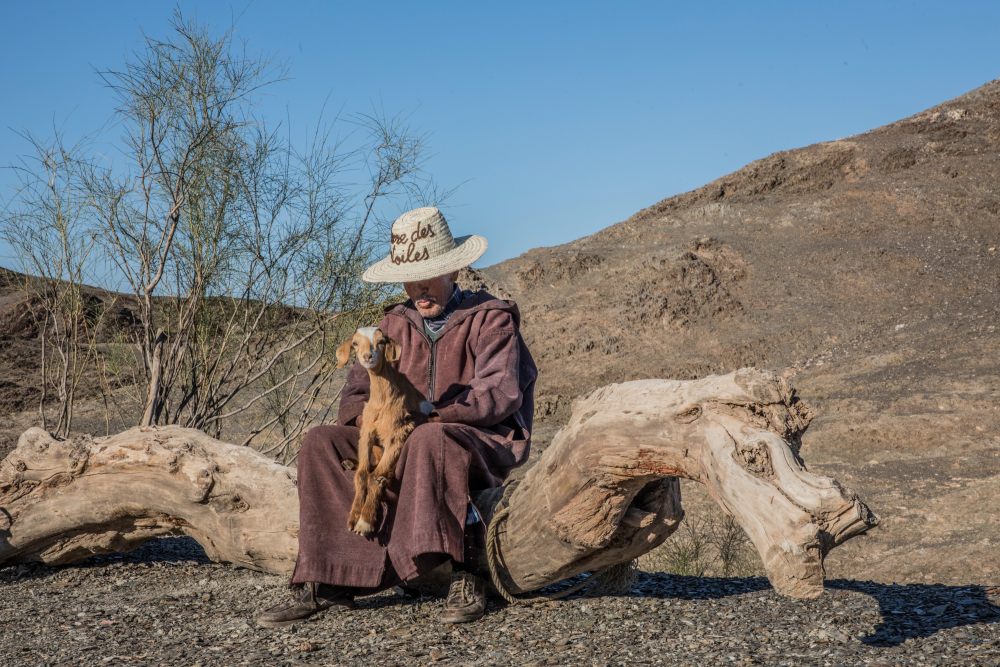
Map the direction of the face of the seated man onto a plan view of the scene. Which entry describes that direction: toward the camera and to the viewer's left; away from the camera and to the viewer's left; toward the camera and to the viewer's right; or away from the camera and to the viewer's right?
toward the camera and to the viewer's left

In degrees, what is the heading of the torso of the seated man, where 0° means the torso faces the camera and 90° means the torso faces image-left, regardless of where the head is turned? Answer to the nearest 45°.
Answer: approximately 45°
